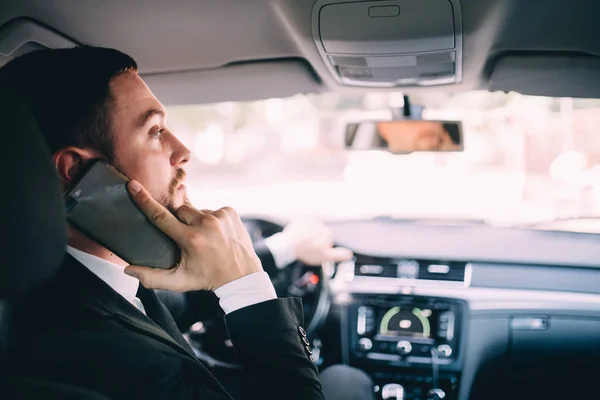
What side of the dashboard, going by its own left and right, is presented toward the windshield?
back

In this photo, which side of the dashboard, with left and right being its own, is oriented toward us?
front
